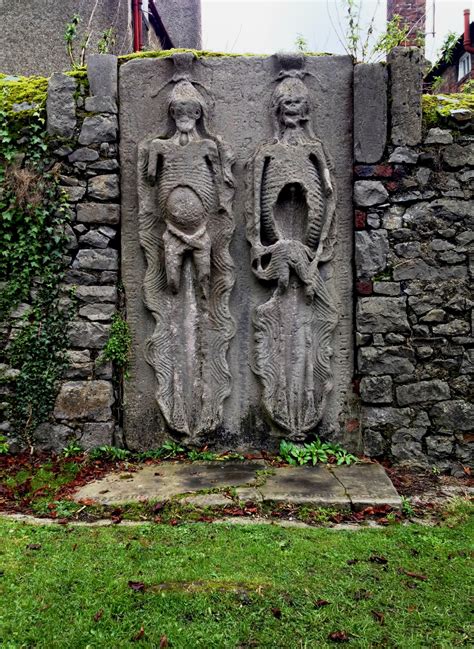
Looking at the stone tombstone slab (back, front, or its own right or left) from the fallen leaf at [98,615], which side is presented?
front

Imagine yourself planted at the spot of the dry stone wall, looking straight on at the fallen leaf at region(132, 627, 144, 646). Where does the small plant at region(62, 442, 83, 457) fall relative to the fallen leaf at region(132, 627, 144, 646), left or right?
right

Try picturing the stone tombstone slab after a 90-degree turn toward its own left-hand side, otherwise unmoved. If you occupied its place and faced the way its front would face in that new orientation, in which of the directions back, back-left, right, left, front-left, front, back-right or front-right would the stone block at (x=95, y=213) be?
back

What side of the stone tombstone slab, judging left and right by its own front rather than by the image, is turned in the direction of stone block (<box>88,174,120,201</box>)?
right

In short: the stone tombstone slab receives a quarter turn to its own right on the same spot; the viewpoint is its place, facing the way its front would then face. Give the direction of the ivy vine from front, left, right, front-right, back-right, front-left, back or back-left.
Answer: front

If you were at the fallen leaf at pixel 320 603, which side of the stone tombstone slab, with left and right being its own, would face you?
front

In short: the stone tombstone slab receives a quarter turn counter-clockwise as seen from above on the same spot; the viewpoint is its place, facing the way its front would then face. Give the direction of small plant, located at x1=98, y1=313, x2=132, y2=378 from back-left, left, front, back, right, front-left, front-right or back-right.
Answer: back

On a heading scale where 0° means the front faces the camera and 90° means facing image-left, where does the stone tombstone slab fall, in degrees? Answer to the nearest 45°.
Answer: approximately 0°

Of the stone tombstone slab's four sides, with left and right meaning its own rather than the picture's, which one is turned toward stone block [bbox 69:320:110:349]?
right

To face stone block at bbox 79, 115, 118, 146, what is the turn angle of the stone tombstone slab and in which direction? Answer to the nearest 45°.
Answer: approximately 90° to its right
